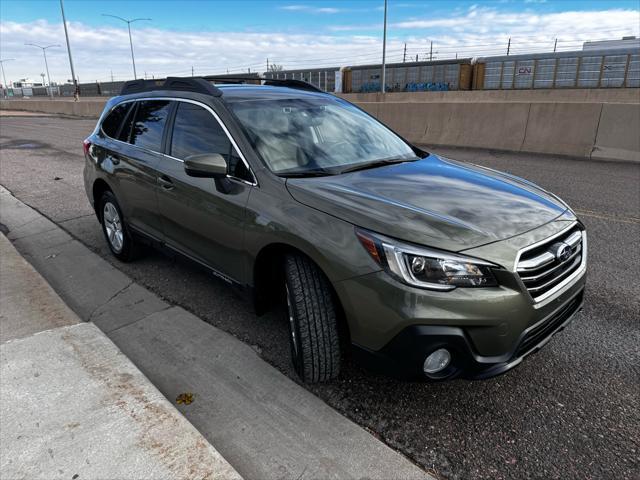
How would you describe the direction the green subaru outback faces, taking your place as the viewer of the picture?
facing the viewer and to the right of the viewer

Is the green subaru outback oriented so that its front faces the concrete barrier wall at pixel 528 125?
no
